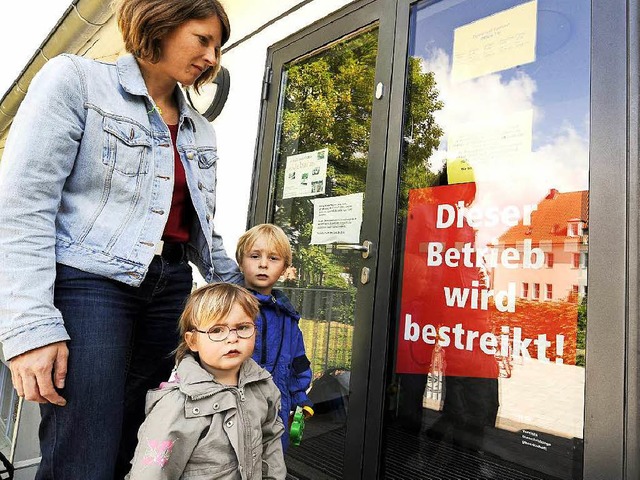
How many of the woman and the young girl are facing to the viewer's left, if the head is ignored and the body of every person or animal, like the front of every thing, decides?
0

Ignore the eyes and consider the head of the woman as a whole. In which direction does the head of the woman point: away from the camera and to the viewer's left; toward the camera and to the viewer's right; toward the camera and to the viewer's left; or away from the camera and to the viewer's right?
toward the camera and to the viewer's right

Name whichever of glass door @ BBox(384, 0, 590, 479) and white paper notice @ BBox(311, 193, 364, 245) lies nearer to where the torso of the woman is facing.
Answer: the glass door

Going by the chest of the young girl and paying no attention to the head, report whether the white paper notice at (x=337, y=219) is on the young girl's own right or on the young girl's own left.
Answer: on the young girl's own left

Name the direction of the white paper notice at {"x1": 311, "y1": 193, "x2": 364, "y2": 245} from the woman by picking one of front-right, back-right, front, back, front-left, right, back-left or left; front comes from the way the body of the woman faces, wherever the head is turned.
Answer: left

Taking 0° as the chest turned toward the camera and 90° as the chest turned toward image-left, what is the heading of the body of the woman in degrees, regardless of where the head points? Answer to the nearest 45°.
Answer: approximately 315°

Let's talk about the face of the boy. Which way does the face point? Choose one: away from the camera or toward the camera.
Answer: toward the camera

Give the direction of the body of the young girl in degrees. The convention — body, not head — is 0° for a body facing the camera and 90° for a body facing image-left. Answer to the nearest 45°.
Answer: approximately 315°
